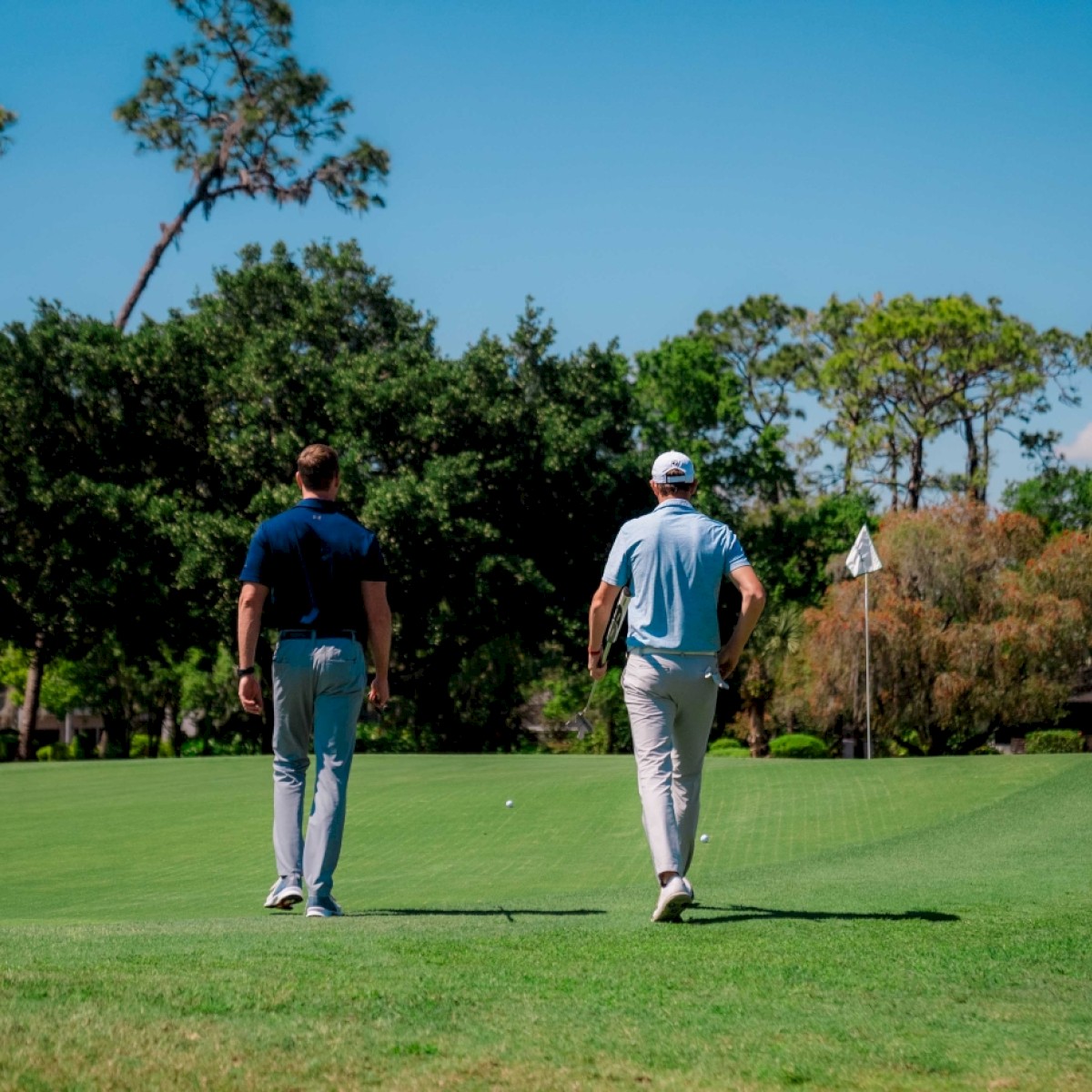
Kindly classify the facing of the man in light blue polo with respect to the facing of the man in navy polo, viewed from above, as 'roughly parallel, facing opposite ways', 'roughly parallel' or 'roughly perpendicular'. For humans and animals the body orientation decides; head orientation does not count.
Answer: roughly parallel

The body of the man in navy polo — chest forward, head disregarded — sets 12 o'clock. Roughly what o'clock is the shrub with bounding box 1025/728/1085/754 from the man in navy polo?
The shrub is roughly at 1 o'clock from the man in navy polo.

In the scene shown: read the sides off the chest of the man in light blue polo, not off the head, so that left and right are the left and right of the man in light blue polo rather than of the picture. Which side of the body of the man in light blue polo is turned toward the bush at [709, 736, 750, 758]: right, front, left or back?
front

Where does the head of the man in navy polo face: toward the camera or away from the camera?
away from the camera

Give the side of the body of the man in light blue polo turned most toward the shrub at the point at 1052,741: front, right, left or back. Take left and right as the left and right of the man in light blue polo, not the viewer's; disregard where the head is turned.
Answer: front

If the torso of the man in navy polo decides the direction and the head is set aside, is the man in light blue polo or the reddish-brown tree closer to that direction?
the reddish-brown tree

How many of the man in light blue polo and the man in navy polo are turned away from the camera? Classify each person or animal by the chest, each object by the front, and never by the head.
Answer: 2

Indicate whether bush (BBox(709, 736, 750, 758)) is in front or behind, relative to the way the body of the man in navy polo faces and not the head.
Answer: in front

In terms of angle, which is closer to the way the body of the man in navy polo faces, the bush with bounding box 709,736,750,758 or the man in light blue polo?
the bush

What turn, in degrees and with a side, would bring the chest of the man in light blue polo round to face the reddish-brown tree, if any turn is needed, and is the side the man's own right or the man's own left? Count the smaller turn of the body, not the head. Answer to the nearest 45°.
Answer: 0° — they already face it

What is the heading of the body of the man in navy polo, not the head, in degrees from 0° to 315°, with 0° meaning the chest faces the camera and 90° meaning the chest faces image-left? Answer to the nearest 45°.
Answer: approximately 180°

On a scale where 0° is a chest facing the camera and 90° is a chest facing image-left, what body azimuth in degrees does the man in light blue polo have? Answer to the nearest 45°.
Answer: approximately 180°

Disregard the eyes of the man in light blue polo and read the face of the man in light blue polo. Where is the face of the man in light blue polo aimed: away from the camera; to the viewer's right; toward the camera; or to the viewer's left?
away from the camera
